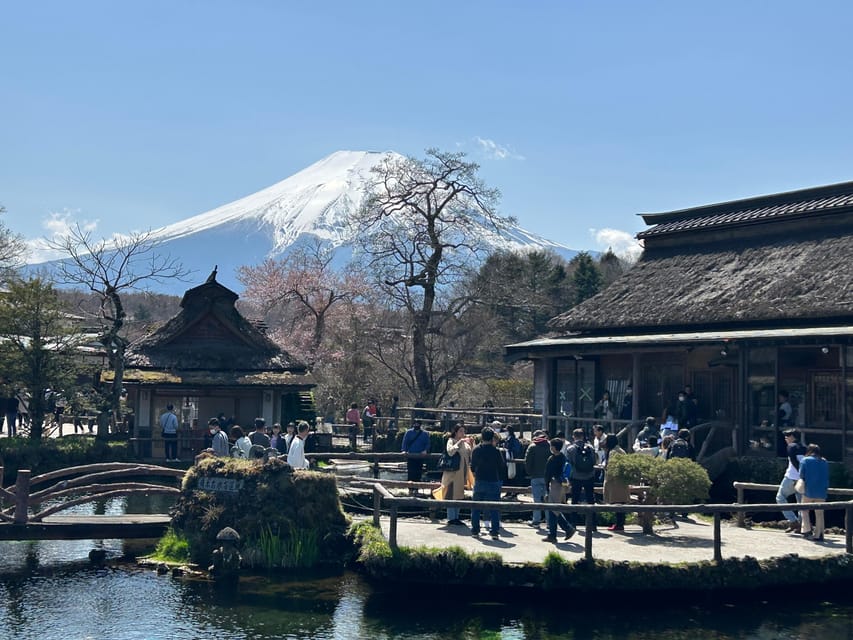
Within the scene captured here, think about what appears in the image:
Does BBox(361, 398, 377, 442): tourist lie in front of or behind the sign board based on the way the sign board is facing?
behind
